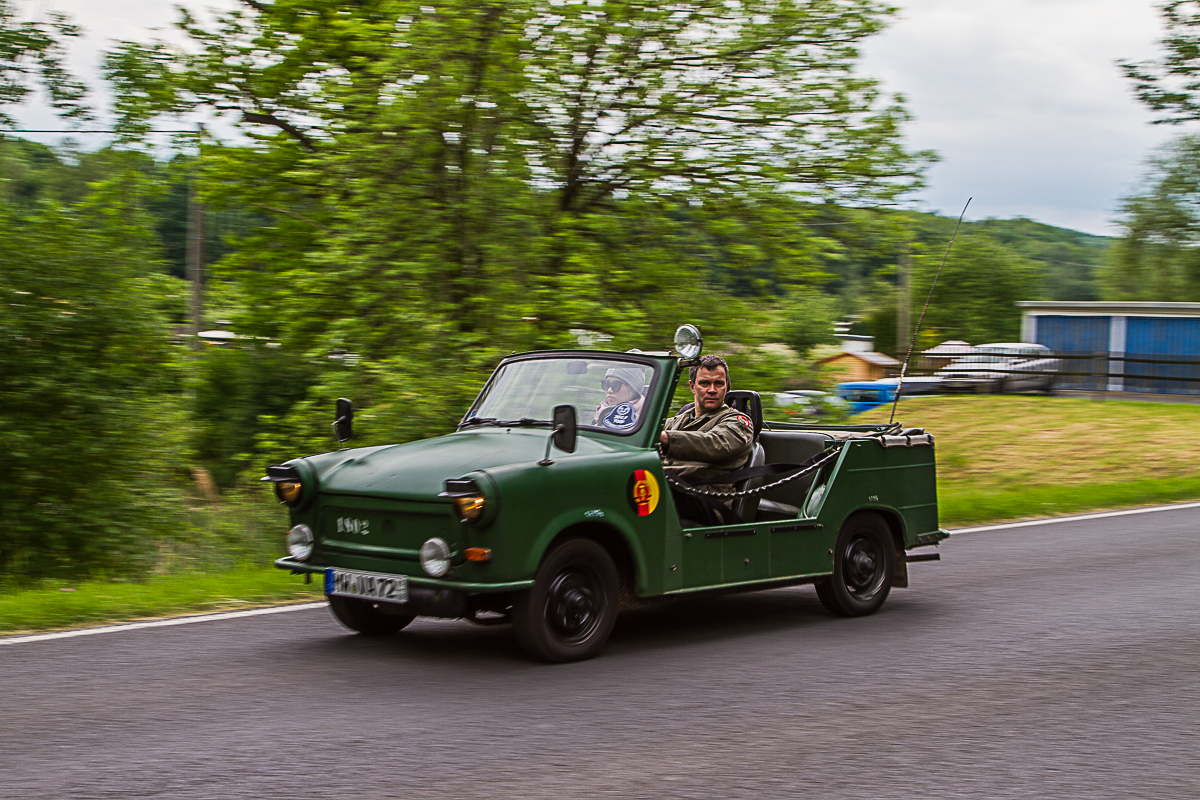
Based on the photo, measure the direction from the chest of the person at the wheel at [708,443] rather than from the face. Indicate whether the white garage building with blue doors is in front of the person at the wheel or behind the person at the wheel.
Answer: behind

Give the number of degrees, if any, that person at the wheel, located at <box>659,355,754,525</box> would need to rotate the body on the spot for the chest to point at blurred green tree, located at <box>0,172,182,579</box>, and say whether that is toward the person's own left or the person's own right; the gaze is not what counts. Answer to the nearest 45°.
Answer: approximately 90° to the person's own right

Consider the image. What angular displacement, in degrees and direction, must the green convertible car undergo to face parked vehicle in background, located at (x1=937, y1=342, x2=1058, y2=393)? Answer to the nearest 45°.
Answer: approximately 135° to its right

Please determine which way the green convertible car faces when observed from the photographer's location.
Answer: facing the viewer and to the left of the viewer

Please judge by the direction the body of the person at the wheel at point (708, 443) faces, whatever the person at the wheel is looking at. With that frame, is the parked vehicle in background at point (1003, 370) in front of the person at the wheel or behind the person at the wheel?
behind

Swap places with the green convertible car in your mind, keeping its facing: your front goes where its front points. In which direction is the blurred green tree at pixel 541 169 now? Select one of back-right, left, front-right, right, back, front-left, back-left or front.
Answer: back-right

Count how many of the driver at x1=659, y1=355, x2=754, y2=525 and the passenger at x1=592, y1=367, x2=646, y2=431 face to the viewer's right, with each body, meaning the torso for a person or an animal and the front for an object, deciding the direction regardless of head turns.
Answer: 0

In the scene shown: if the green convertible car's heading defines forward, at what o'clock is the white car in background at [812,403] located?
The white car in background is roughly at 5 o'clock from the green convertible car.

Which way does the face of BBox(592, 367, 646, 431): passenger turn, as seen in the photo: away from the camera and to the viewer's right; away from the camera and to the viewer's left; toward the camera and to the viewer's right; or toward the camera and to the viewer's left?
toward the camera and to the viewer's left

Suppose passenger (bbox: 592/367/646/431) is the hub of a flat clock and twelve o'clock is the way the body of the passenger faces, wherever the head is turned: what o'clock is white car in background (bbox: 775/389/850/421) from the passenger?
The white car in background is roughly at 5 o'clock from the passenger.
